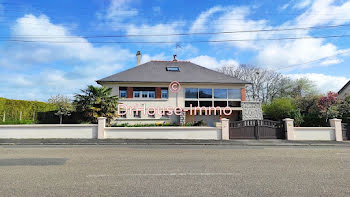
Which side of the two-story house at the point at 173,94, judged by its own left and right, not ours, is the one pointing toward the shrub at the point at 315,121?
left

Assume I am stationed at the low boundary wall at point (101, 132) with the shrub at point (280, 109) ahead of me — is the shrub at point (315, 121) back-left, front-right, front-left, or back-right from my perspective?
front-right

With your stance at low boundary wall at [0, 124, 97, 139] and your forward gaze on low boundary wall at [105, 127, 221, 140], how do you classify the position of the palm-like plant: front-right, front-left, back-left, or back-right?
front-left

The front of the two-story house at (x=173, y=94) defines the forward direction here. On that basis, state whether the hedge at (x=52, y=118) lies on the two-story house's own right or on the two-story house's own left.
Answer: on the two-story house's own right

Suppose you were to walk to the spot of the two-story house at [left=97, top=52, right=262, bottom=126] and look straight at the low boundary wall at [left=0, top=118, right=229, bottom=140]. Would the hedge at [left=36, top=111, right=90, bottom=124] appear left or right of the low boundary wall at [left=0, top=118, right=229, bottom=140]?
right

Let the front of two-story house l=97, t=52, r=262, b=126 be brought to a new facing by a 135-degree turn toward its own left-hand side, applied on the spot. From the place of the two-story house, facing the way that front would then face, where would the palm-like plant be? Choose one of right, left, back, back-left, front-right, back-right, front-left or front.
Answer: back

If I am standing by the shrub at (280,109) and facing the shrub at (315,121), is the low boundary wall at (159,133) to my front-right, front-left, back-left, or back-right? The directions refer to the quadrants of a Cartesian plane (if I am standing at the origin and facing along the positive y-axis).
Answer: front-right

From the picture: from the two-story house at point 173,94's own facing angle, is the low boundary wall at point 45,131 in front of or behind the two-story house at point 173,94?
in front

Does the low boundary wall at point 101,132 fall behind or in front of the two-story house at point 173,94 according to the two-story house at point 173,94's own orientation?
in front

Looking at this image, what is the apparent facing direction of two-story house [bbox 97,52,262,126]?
toward the camera

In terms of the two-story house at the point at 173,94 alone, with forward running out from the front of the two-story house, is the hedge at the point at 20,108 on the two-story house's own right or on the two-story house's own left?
on the two-story house's own right

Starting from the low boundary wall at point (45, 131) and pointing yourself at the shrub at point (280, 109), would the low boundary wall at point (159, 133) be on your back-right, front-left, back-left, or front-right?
front-right

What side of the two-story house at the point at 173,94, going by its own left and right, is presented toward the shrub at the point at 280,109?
left

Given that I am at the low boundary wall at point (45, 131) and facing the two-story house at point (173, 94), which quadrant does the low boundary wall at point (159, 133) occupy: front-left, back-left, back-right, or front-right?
front-right
